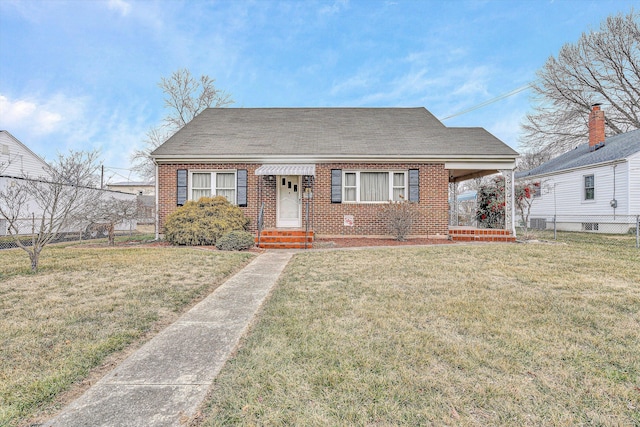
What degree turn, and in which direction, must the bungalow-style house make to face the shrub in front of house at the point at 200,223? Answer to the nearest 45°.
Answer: approximately 45° to its right

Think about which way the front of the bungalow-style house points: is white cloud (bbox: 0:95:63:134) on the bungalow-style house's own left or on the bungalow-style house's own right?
on the bungalow-style house's own right

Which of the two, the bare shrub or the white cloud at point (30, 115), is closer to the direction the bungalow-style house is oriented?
the bare shrub

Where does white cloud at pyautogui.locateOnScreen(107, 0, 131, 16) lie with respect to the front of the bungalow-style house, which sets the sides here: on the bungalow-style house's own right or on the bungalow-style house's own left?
on the bungalow-style house's own right

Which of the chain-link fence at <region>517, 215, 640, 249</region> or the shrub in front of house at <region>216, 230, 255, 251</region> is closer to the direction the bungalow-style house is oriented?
the shrub in front of house

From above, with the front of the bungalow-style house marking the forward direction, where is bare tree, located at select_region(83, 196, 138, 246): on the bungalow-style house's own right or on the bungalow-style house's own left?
on the bungalow-style house's own right

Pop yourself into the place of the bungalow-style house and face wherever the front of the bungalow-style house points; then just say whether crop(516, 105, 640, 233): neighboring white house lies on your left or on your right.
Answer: on your left

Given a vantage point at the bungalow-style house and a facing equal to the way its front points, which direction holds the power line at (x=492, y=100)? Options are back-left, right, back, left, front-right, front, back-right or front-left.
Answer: back-left

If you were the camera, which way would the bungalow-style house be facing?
facing the viewer

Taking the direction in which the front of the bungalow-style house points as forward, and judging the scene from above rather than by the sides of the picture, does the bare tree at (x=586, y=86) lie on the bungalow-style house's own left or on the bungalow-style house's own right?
on the bungalow-style house's own left

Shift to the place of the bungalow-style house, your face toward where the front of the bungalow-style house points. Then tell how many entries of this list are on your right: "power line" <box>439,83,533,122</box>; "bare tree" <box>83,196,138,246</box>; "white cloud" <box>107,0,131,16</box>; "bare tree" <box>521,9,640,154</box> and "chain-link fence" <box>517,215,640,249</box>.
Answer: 2

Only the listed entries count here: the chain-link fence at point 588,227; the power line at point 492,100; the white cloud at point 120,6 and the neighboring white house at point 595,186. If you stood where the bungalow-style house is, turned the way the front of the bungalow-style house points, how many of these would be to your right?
1

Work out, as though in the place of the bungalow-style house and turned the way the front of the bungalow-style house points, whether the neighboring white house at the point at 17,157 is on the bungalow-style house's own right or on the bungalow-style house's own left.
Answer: on the bungalow-style house's own right

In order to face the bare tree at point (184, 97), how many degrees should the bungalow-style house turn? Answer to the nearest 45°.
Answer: approximately 135° to its right
